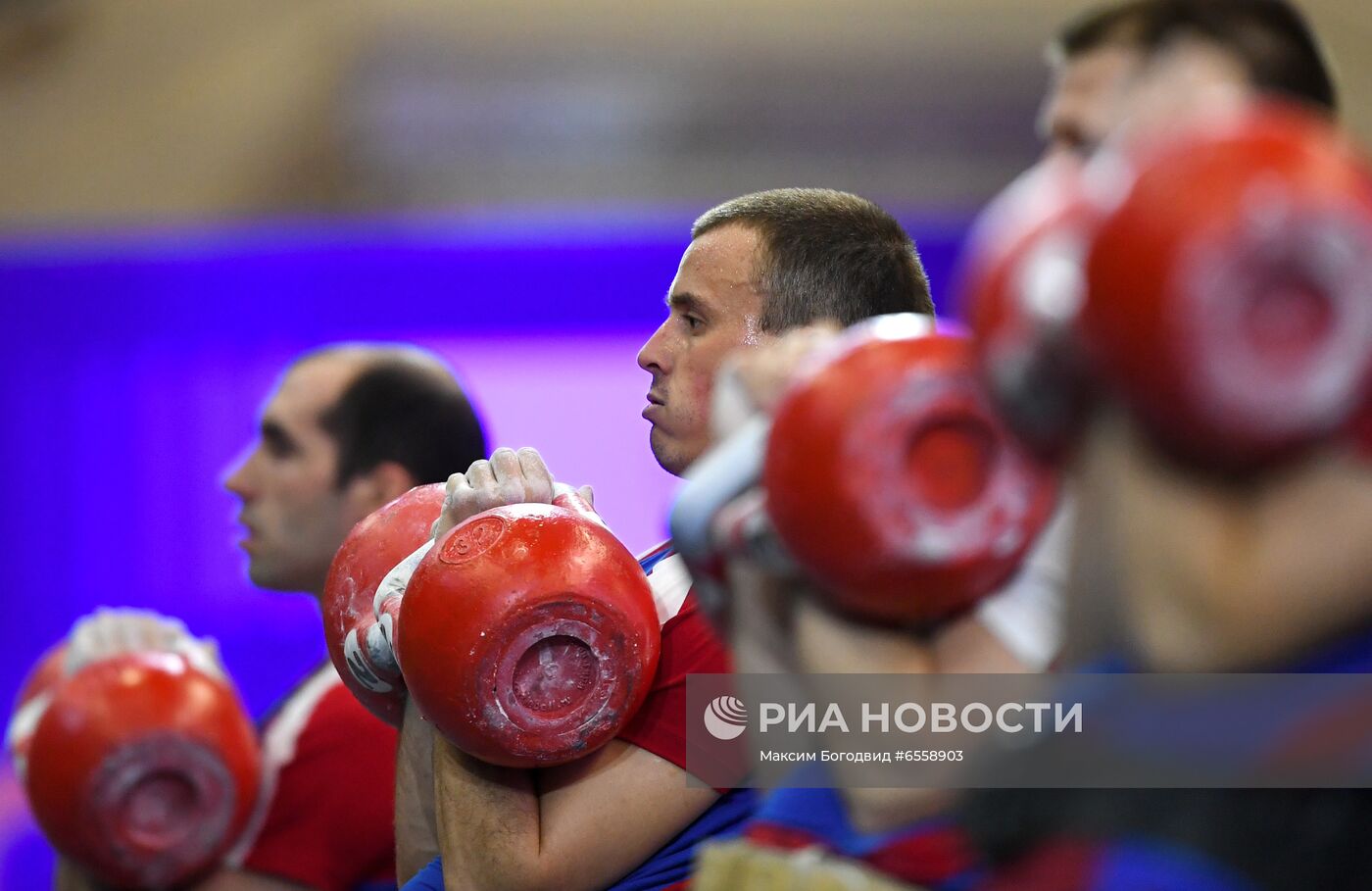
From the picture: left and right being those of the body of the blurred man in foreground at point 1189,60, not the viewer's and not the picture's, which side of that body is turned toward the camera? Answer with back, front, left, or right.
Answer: left

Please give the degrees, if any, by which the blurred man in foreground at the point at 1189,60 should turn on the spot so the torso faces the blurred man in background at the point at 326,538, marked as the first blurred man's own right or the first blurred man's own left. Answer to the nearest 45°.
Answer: approximately 45° to the first blurred man's own right

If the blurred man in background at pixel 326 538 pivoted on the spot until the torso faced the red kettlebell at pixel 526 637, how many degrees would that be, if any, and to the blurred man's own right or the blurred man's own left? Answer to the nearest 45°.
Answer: approximately 90° to the blurred man's own left

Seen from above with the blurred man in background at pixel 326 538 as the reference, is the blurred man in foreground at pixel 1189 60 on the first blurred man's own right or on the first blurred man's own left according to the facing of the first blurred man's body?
on the first blurred man's own left

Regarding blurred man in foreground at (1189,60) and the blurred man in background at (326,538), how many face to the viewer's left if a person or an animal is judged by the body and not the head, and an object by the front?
2

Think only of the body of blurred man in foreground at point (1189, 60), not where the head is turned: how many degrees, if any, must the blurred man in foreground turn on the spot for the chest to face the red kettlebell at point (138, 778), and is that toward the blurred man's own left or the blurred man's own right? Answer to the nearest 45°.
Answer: approximately 45° to the blurred man's own right

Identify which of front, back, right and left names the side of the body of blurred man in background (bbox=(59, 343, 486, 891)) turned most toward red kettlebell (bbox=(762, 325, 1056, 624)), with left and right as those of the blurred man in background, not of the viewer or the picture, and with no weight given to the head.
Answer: left

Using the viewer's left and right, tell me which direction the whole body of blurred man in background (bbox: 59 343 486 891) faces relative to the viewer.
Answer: facing to the left of the viewer

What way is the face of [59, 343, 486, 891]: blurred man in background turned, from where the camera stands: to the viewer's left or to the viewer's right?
to the viewer's left
